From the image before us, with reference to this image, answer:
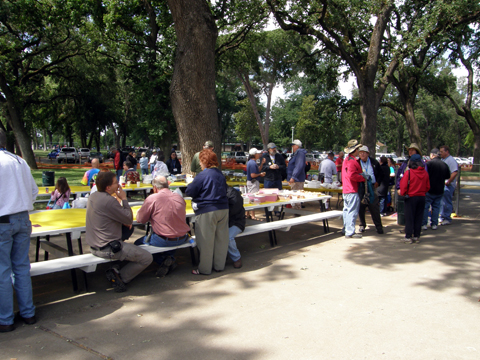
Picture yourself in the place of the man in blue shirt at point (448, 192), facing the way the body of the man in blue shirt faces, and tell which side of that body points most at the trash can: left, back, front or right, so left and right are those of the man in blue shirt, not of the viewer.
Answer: front

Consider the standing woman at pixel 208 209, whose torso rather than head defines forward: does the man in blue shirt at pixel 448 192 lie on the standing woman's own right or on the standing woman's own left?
on the standing woman's own right

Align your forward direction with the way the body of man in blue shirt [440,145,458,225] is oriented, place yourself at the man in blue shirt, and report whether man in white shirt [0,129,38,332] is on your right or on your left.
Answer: on your left
